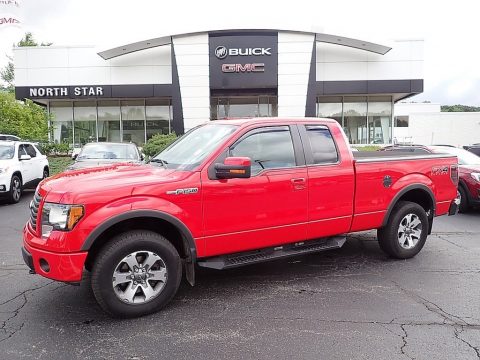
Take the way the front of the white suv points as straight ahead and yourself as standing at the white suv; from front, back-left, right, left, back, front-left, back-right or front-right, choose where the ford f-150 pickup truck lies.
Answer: front-left

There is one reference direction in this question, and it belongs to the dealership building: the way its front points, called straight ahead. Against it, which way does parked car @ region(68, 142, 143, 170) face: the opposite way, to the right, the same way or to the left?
the same way

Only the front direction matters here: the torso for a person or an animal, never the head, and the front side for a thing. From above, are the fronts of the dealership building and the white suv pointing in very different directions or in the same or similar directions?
same or similar directions

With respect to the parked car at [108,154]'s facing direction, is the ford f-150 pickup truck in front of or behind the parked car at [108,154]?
in front

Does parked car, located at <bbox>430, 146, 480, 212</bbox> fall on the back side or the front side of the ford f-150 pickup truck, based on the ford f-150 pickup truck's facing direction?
on the back side

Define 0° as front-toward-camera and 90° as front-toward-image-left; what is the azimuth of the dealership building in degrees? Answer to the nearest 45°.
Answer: approximately 0°

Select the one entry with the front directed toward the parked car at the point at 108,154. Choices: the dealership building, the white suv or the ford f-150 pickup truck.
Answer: the dealership building

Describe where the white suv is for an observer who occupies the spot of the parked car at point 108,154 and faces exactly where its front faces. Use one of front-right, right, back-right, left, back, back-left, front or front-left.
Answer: right

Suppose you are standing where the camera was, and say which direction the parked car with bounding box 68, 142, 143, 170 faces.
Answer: facing the viewer

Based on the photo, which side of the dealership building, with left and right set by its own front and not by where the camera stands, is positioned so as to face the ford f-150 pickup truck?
front

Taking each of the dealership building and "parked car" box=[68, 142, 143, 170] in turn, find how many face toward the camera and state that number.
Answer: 2

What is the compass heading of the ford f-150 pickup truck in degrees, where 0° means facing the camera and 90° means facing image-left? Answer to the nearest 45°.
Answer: approximately 45°
